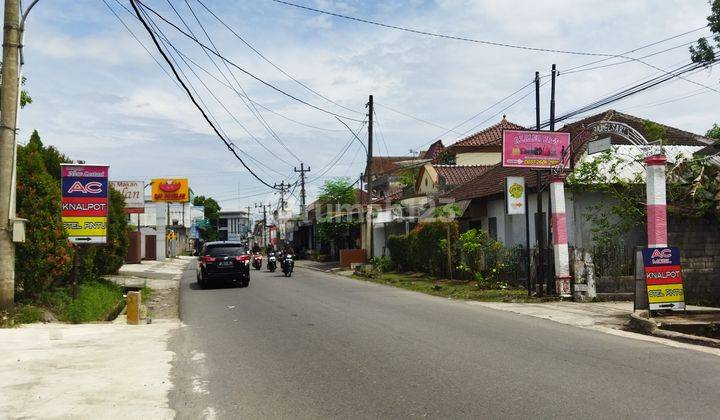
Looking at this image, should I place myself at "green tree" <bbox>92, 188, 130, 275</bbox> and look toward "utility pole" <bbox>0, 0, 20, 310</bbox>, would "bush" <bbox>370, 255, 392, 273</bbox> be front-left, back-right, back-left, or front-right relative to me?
back-left

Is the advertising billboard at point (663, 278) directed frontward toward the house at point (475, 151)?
no

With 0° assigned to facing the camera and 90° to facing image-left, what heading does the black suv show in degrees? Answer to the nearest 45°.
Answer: approximately 180°

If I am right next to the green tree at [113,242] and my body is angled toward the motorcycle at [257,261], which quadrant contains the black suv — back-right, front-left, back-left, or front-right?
front-right

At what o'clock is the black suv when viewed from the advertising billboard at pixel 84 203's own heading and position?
The black suv is roughly at 7 o'clock from the advertising billboard.

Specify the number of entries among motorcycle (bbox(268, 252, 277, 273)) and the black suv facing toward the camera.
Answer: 1

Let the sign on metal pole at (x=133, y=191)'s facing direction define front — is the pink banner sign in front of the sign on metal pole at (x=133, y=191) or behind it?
in front

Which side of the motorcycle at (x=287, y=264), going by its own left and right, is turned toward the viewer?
front

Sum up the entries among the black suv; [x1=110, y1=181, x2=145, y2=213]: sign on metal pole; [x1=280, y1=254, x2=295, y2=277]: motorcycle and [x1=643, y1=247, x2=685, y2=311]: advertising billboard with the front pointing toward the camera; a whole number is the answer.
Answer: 3

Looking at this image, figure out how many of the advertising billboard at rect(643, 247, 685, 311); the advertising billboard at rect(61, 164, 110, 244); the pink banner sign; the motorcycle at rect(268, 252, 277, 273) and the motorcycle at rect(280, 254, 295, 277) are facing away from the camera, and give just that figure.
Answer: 0

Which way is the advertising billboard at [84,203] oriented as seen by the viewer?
toward the camera

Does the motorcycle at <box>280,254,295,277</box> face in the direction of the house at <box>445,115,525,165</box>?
no

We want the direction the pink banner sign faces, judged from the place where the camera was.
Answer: facing the viewer

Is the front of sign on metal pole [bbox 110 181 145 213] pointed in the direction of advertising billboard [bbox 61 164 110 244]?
yes

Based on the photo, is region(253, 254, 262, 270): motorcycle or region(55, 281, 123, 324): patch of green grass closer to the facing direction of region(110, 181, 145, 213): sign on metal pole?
the patch of green grass

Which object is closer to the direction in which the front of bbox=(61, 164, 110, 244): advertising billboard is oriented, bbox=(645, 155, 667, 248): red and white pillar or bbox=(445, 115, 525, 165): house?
the red and white pillar

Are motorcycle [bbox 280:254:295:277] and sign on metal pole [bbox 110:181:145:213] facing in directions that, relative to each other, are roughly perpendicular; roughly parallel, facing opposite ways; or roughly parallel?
roughly parallel
